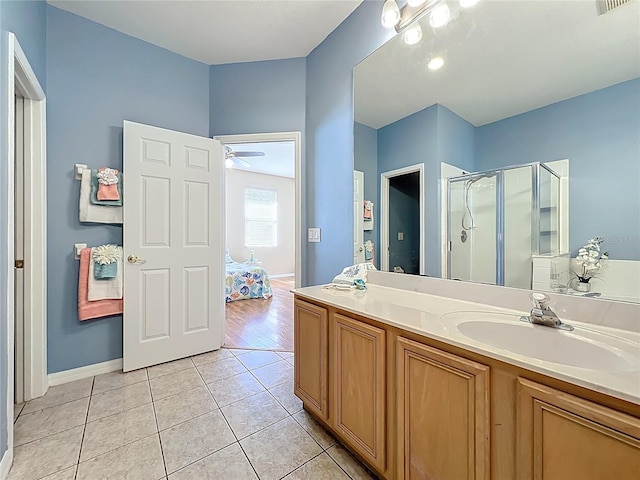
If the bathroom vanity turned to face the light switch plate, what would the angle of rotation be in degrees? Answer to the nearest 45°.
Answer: approximately 90° to its right

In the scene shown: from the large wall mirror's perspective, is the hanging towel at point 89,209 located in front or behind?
in front

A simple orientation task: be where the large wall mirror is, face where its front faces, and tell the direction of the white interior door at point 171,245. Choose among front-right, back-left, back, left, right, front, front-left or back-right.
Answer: front-right

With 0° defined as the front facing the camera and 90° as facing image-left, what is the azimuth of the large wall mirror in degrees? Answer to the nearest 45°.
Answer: approximately 45°

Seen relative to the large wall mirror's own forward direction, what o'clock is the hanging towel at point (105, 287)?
The hanging towel is roughly at 1 o'clock from the large wall mirror.

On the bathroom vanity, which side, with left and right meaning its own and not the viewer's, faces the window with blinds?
right

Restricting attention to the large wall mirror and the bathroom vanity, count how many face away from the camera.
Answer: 0

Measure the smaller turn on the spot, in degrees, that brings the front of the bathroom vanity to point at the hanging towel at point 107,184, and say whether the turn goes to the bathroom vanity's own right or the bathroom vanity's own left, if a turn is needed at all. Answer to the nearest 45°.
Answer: approximately 45° to the bathroom vanity's own right

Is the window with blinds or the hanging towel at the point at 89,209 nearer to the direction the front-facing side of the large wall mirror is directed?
the hanging towel

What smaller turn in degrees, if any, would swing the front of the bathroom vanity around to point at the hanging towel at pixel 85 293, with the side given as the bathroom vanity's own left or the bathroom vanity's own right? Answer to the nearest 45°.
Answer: approximately 45° to the bathroom vanity's own right

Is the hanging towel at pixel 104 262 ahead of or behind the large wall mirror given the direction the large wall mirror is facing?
ahead
